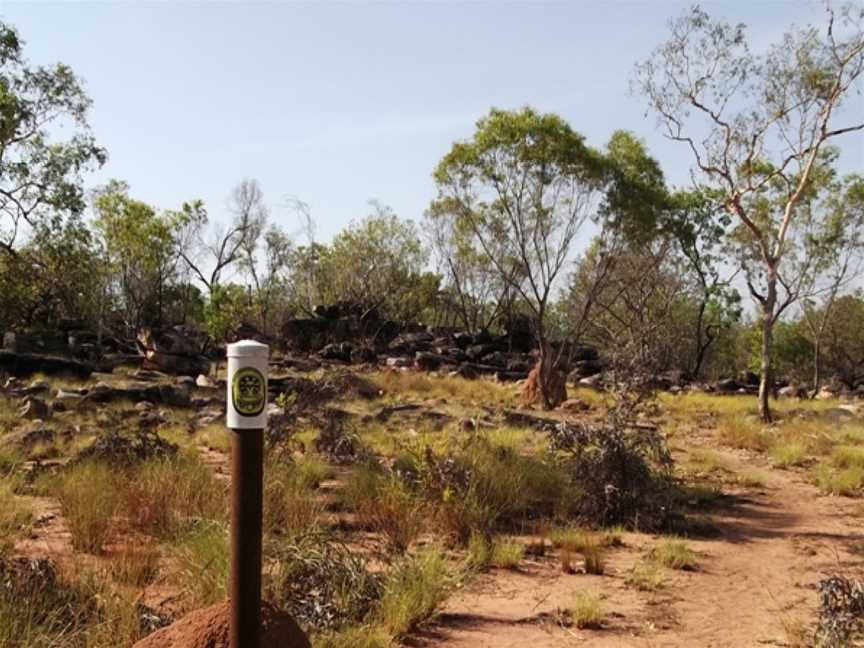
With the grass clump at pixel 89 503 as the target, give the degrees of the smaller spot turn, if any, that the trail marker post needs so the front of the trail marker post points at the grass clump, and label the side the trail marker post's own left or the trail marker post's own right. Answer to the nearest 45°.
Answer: approximately 180°

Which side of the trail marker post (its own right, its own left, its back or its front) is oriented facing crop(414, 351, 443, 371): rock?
back

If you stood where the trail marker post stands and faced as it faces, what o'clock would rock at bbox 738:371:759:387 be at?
The rock is roughly at 7 o'clock from the trail marker post.

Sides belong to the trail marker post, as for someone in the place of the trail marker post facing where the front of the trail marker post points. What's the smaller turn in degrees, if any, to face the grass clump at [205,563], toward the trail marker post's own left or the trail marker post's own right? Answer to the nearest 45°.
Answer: approximately 180°

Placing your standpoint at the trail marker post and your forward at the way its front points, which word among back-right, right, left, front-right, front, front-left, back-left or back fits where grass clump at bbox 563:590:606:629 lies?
back-left

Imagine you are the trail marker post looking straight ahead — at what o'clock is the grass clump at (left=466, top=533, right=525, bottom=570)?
The grass clump is roughly at 7 o'clock from the trail marker post.

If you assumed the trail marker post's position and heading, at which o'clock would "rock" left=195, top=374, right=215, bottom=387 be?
The rock is roughly at 6 o'clock from the trail marker post.

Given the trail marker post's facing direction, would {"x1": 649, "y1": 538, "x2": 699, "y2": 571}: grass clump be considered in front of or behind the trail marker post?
behind

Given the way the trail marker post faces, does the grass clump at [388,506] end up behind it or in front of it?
behind

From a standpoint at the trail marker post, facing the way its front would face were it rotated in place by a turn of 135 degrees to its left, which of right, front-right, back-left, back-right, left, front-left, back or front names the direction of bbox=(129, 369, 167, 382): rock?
front-left

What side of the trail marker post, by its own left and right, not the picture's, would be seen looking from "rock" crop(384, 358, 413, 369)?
back

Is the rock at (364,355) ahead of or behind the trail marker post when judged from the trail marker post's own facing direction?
behind
